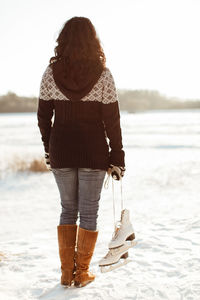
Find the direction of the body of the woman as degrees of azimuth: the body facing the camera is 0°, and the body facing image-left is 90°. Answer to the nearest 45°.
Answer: approximately 180°

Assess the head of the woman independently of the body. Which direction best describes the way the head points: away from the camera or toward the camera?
away from the camera
